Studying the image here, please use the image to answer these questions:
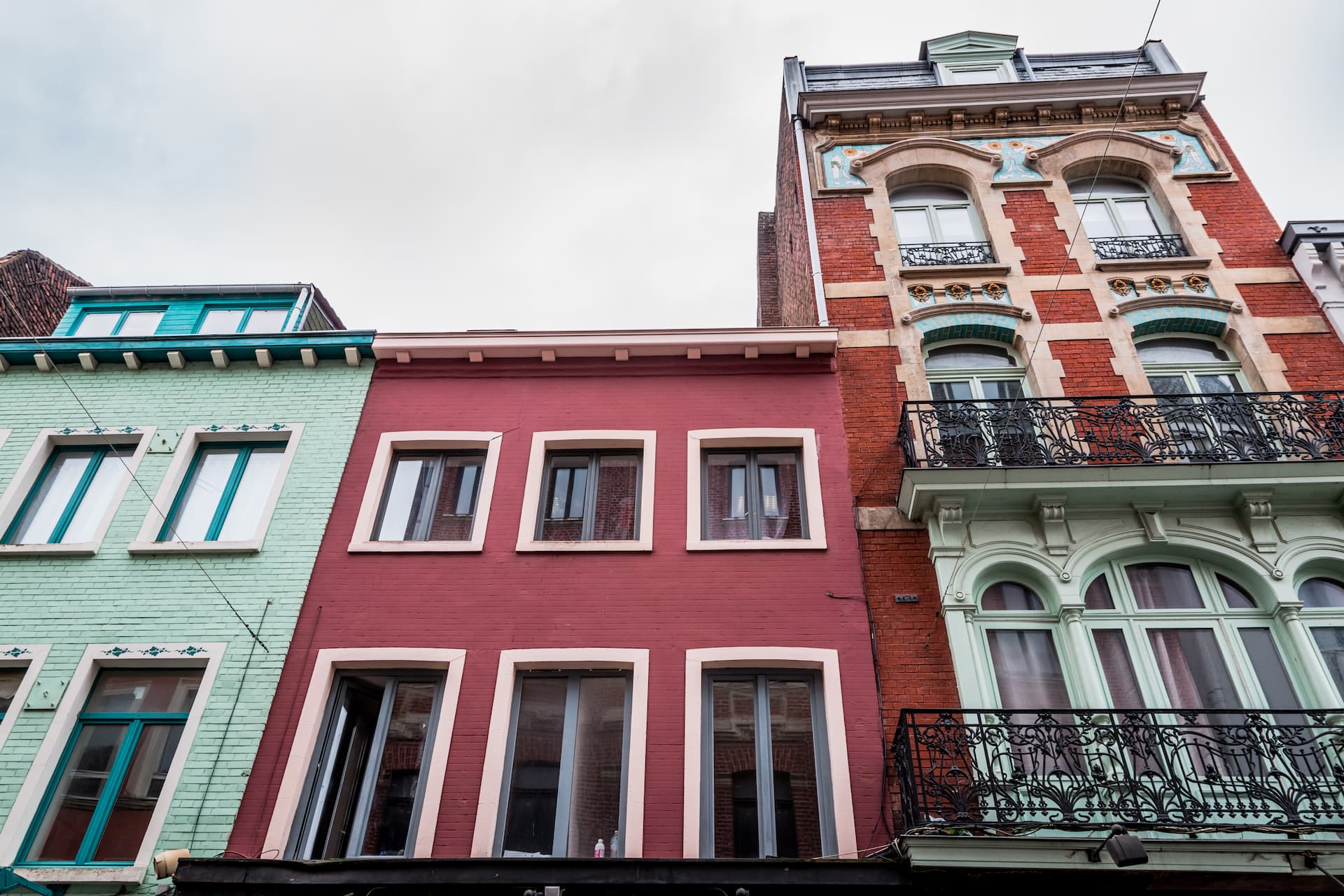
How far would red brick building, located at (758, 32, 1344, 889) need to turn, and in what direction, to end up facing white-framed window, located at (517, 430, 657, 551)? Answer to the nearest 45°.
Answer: approximately 90° to its right

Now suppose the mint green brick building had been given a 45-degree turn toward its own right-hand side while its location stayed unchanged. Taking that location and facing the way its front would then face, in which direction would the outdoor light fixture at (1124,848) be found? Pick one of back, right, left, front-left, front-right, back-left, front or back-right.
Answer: left

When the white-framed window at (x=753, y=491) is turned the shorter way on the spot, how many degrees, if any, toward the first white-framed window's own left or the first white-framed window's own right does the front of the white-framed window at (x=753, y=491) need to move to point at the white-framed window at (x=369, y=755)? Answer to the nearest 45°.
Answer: approximately 90° to the first white-framed window's own right

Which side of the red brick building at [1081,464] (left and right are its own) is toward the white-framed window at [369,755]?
right

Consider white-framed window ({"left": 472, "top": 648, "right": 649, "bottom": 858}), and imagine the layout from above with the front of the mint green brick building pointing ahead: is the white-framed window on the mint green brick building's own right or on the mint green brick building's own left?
on the mint green brick building's own left

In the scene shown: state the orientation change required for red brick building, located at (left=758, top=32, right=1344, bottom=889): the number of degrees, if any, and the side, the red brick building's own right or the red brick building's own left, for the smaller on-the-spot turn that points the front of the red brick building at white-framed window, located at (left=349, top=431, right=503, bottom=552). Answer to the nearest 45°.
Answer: approximately 90° to the red brick building's own right

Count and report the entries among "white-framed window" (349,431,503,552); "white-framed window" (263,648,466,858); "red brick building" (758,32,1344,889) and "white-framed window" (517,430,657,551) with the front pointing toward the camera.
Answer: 4

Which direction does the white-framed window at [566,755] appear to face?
toward the camera

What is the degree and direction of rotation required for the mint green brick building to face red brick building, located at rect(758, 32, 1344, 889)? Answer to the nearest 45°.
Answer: approximately 45° to its left

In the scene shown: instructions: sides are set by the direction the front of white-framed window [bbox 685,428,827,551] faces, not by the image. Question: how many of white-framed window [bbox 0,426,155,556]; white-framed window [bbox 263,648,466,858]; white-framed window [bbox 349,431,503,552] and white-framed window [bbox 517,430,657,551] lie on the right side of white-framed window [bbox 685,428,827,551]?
4

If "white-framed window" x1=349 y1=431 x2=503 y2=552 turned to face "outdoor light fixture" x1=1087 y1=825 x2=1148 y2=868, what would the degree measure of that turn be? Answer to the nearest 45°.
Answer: approximately 45° to its left

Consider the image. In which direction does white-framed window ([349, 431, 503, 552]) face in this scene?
toward the camera

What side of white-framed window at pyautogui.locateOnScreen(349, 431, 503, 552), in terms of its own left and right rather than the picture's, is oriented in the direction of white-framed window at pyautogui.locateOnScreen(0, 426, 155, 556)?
right

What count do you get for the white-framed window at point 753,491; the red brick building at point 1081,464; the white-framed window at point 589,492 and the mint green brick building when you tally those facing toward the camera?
4
